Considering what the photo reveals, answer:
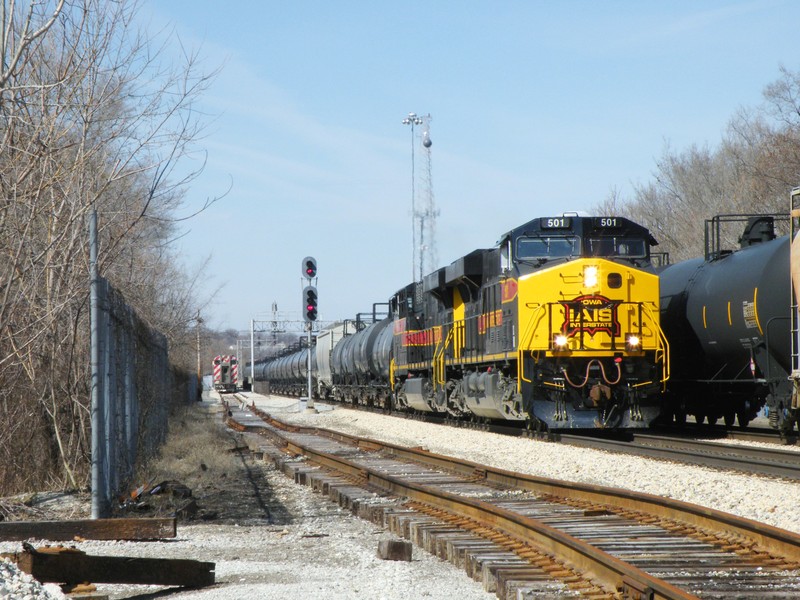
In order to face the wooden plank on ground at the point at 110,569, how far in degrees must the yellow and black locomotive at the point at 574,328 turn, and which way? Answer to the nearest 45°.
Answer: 0° — it already faces it

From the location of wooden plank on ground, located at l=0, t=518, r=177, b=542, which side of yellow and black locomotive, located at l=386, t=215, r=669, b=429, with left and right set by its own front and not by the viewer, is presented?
front

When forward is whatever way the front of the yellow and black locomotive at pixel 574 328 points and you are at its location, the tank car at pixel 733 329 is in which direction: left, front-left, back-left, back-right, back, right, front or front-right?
left

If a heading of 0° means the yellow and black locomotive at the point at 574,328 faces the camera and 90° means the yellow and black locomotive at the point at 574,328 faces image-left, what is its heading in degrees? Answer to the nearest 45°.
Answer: approximately 0°

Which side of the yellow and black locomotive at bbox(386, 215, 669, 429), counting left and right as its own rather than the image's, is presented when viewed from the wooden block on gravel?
front
